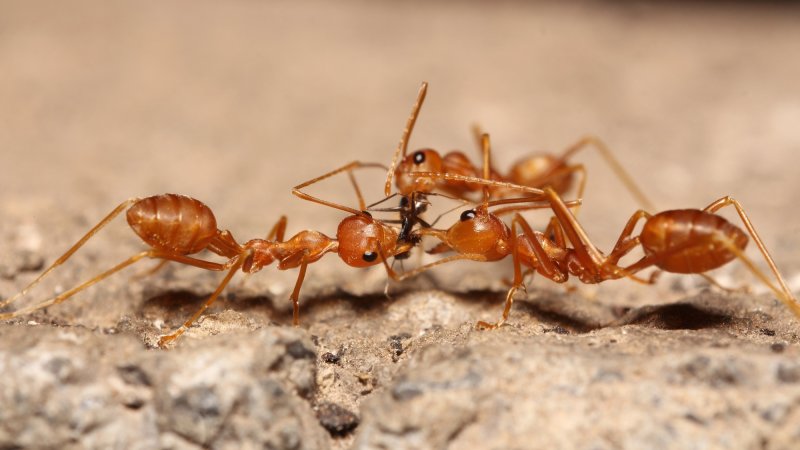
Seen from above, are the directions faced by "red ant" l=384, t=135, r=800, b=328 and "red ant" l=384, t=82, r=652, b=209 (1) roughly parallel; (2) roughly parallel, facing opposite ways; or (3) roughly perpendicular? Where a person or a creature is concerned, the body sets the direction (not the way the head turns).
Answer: roughly parallel

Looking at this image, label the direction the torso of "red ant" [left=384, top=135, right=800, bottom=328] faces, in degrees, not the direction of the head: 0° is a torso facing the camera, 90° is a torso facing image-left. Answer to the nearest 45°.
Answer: approximately 90°

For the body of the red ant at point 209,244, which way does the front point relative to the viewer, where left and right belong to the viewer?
facing to the right of the viewer

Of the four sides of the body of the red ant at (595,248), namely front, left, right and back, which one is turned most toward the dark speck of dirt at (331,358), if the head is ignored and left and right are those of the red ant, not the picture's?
front

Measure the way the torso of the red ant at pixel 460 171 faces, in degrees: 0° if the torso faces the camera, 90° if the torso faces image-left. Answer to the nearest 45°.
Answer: approximately 90°

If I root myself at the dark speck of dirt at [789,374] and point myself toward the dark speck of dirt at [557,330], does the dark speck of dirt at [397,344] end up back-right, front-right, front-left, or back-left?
front-left

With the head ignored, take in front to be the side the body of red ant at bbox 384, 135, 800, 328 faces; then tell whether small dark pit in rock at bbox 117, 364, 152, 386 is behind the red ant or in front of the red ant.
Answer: in front

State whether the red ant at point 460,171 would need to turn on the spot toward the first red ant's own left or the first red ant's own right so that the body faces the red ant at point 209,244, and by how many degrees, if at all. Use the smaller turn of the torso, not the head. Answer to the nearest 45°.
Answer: approximately 45° to the first red ant's own left

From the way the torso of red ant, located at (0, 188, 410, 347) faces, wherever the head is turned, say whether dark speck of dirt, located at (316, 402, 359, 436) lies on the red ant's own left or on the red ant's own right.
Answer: on the red ant's own right

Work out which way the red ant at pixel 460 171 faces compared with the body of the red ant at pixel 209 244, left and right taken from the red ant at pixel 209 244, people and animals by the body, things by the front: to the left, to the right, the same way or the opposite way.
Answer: the opposite way

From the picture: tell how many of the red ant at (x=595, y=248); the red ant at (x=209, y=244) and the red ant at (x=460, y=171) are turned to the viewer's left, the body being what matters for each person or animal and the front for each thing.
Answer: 2

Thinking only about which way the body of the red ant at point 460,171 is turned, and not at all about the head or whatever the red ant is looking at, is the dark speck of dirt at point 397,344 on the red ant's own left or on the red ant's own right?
on the red ant's own left

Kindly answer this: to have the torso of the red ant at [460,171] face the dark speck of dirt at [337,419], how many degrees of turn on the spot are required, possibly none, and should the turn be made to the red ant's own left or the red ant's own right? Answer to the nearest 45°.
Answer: approximately 90° to the red ant's own left

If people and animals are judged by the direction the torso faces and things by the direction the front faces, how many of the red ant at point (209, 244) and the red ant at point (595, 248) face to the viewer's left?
1
